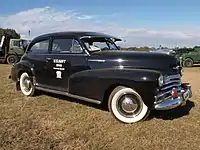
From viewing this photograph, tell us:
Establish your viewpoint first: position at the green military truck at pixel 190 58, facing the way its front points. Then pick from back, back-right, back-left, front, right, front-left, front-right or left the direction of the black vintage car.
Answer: left

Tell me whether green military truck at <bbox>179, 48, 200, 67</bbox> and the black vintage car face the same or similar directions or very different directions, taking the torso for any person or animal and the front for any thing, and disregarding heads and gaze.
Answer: very different directions

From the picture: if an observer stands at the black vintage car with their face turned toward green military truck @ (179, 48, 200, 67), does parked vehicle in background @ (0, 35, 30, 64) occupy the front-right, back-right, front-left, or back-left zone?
front-left

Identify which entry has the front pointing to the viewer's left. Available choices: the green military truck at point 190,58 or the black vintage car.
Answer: the green military truck

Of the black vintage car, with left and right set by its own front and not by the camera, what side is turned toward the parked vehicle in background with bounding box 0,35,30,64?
back

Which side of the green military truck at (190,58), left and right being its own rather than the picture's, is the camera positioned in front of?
left

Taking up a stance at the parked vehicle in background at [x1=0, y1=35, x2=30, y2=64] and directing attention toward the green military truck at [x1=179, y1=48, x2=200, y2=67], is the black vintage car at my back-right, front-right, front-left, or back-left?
front-right

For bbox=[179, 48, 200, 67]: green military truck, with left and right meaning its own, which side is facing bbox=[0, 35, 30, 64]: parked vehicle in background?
front

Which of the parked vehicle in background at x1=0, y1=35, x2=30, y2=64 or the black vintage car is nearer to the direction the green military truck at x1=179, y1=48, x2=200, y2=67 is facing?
the parked vehicle in background

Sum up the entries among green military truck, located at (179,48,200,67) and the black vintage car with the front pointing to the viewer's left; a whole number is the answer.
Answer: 1

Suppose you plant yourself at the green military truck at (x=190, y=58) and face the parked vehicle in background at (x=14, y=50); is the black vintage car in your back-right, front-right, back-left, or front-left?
front-left

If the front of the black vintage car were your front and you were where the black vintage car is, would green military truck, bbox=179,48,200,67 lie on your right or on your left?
on your left
